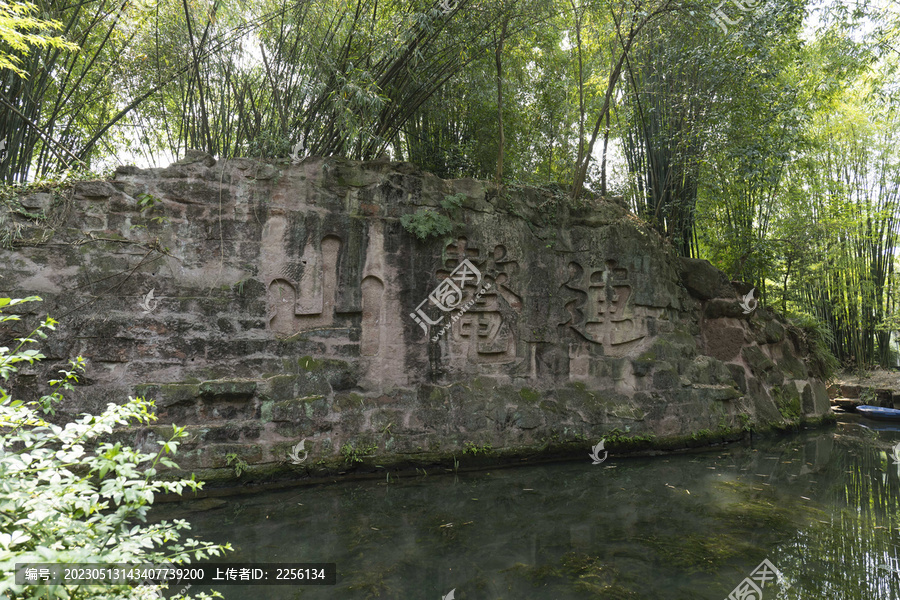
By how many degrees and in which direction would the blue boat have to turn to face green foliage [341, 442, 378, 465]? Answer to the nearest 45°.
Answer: approximately 45° to its left

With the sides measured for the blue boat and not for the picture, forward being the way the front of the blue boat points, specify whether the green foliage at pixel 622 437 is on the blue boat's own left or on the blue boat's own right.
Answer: on the blue boat's own left

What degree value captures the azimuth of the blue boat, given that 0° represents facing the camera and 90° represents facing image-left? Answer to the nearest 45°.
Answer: approximately 90°
